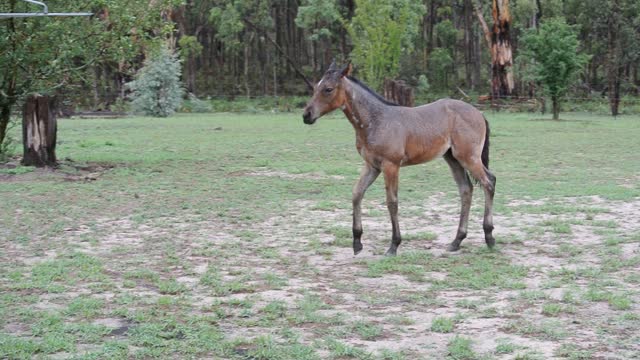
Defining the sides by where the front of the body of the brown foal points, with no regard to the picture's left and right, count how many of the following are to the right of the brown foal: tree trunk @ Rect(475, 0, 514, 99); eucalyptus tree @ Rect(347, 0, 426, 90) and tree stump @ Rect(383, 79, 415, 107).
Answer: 3

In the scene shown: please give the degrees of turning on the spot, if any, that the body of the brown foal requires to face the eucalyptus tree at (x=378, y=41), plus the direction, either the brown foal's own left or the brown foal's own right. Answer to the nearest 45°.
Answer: approximately 90° to the brown foal's own right

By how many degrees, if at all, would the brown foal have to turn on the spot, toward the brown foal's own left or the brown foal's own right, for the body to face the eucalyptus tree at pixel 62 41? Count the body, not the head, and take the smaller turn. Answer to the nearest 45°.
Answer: approximately 45° to the brown foal's own right

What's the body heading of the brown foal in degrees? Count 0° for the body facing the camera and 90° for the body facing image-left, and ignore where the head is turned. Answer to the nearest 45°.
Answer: approximately 90°

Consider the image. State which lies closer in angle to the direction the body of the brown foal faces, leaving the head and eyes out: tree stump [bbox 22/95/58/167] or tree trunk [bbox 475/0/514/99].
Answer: the tree stump

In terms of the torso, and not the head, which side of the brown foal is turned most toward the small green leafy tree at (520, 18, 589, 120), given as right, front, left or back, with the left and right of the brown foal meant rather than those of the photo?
right

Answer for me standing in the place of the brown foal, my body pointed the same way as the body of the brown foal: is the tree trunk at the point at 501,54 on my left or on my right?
on my right

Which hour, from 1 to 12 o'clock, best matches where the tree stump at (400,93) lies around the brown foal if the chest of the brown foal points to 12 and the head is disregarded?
The tree stump is roughly at 3 o'clock from the brown foal.

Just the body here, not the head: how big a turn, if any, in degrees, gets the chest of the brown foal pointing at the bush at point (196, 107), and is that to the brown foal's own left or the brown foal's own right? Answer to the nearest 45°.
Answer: approximately 90° to the brown foal's own right
